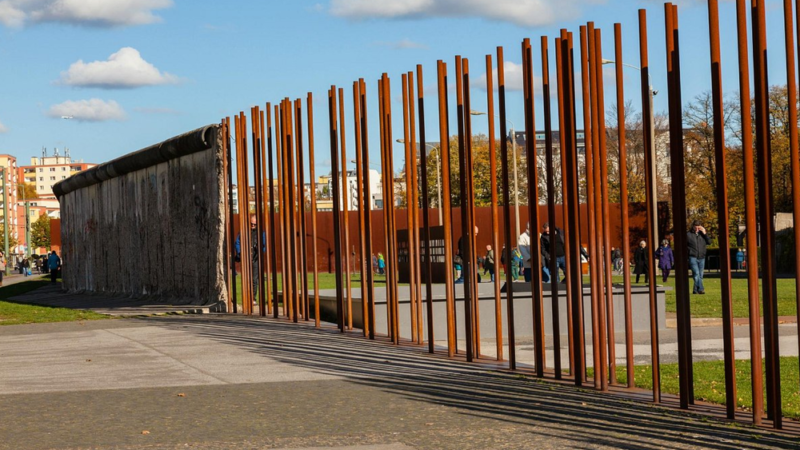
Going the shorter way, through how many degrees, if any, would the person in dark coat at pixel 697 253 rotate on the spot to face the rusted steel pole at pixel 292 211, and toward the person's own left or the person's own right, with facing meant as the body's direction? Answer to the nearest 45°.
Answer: approximately 45° to the person's own right

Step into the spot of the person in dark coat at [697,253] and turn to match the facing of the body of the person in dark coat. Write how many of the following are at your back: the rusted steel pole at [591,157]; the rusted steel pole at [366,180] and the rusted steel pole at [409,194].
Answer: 0

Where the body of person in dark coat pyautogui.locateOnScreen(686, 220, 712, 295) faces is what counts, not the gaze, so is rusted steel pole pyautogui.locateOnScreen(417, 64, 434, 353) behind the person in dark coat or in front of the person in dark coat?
in front

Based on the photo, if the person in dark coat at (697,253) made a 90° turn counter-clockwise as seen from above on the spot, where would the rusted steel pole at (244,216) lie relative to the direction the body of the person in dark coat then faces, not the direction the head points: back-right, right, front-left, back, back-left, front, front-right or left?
back-right

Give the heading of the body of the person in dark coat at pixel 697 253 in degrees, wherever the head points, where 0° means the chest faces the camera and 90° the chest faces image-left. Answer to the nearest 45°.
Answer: approximately 0°

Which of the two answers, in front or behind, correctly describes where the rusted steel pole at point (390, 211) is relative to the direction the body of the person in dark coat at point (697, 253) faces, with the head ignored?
in front

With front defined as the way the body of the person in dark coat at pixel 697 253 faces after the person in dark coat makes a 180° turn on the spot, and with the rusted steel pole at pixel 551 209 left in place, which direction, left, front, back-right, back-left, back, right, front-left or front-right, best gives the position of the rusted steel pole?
back

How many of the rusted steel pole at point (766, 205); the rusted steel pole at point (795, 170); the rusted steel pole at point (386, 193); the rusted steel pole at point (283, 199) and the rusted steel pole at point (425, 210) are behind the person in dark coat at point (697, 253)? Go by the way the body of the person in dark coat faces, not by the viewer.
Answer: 0

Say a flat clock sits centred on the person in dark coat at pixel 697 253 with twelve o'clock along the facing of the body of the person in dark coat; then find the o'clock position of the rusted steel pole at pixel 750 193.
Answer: The rusted steel pole is roughly at 12 o'clock from the person in dark coat.

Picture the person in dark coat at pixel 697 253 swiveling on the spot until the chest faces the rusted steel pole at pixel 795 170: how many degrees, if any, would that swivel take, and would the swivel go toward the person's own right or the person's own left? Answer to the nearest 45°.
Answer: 0° — they already face it

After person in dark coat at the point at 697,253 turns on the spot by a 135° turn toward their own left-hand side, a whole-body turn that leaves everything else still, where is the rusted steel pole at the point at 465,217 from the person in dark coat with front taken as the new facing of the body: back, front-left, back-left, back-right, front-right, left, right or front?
back-right

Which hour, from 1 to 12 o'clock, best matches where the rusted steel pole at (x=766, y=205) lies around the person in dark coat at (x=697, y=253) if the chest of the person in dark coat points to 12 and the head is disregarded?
The rusted steel pole is roughly at 12 o'clock from the person in dark coat.

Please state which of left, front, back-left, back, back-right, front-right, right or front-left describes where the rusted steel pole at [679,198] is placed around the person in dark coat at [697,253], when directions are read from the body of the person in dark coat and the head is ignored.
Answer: front
